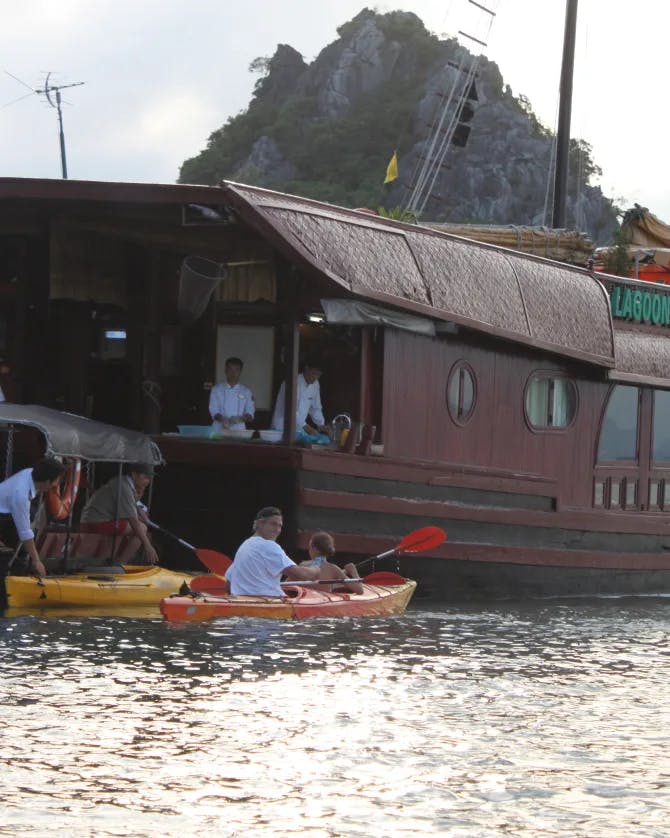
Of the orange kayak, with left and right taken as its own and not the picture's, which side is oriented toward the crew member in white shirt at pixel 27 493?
back

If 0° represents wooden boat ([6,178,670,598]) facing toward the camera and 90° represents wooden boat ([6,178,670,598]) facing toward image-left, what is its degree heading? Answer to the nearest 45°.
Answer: approximately 225°

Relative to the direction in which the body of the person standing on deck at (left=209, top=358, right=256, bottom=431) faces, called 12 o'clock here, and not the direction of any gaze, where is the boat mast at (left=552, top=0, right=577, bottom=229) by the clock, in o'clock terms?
The boat mast is roughly at 7 o'clock from the person standing on deck.

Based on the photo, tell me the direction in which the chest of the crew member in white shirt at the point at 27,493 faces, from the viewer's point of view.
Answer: to the viewer's right

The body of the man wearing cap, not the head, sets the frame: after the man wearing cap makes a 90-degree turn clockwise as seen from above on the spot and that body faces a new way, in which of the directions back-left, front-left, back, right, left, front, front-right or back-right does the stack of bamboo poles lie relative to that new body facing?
back-left

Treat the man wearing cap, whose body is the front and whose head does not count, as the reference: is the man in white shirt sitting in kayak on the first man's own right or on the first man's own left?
on the first man's own right

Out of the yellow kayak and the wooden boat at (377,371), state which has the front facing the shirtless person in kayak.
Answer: the yellow kayak

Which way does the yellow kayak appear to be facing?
to the viewer's right

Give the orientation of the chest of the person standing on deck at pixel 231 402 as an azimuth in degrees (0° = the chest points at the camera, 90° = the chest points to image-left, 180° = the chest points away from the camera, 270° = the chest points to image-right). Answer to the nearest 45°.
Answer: approximately 0°

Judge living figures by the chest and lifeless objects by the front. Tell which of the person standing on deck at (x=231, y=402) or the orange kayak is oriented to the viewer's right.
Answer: the orange kayak

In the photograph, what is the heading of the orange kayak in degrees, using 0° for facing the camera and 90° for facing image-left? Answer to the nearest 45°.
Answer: approximately 270°

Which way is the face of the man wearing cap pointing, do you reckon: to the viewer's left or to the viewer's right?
to the viewer's right
